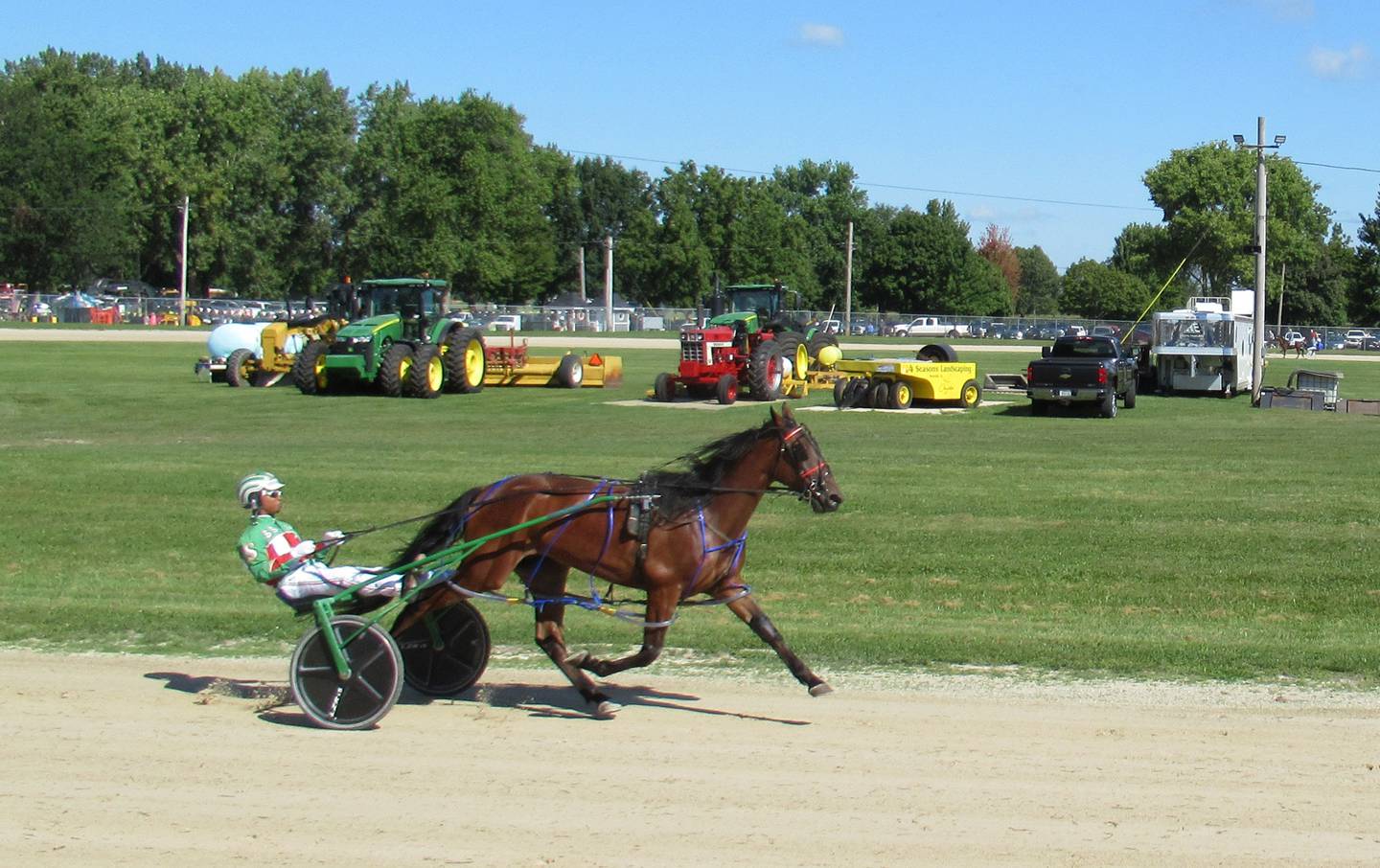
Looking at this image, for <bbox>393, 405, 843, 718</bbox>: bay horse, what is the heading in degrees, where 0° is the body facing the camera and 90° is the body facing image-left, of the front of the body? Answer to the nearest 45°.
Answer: approximately 270°

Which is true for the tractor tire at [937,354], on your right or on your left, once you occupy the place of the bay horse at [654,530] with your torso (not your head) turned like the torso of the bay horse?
on your left

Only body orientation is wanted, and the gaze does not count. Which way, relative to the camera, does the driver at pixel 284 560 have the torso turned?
to the viewer's right

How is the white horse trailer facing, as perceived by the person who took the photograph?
facing the viewer

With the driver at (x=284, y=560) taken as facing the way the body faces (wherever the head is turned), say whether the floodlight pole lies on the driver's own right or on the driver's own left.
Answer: on the driver's own left

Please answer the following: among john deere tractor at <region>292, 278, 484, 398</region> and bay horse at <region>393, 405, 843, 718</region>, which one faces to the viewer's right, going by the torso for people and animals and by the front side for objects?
the bay horse

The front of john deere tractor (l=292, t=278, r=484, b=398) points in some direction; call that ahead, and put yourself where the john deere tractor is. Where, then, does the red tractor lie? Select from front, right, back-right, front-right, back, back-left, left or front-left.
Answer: back-left

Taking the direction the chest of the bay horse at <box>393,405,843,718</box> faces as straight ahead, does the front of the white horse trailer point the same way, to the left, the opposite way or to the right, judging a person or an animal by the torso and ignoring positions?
to the right

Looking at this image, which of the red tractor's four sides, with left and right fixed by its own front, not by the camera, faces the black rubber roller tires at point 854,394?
left

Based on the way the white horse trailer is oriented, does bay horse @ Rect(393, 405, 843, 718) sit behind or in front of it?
in front

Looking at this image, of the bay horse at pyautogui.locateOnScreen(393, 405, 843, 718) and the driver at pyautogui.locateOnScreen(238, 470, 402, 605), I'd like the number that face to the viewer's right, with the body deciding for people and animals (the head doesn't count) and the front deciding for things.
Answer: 2

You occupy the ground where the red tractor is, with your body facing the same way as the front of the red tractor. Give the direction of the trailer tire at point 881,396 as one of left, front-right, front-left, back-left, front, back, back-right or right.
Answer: left

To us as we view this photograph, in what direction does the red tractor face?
facing the viewer and to the left of the viewer
